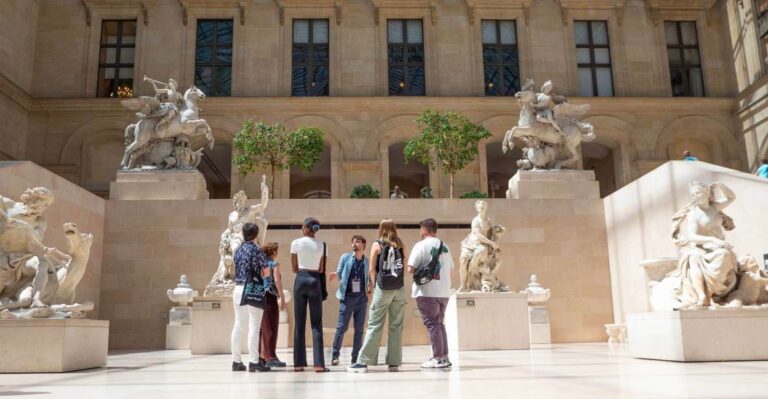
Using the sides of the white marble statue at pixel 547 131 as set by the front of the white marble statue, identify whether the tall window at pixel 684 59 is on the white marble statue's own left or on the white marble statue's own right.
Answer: on the white marble statue's own right

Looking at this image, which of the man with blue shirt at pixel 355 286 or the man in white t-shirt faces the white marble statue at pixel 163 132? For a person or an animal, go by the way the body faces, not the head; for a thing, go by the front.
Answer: the man in white t-shirt

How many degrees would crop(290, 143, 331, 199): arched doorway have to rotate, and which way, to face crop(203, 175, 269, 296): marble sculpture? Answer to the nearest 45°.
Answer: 0° — it already faces it

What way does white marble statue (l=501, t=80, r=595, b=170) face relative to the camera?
to the viewer's left

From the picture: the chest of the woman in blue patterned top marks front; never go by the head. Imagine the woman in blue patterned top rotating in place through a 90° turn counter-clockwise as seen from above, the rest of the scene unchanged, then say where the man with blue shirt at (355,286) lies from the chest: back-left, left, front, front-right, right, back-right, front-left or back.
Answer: back-right

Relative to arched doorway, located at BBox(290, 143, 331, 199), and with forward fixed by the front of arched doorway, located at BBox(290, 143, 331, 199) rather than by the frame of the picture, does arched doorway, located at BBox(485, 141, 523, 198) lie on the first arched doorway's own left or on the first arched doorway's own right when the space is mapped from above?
on the first arched doorway's own left

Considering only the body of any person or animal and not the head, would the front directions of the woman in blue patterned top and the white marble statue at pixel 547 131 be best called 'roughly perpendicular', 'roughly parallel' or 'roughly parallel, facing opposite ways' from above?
roughly perpendicular

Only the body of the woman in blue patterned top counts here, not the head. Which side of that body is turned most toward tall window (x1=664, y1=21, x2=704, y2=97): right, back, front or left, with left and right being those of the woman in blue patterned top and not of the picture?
front

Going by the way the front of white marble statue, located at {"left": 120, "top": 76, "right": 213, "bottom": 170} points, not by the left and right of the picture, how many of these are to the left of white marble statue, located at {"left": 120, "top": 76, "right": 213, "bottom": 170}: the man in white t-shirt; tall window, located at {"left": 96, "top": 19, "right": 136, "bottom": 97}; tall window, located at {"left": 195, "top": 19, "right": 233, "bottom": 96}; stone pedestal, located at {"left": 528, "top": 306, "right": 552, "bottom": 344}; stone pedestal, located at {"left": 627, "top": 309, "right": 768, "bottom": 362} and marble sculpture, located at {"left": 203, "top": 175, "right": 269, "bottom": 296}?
2

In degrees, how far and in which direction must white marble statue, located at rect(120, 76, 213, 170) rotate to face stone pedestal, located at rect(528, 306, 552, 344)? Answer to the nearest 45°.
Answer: approximately 45° to its right

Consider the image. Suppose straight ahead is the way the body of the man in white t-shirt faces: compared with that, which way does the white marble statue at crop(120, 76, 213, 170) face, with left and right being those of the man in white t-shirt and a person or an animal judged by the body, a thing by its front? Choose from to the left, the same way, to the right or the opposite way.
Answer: to the right

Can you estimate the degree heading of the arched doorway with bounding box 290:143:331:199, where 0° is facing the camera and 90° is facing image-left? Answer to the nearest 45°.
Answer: approximately 0°

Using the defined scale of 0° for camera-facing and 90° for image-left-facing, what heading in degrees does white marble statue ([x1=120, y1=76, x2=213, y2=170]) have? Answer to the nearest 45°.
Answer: approximately 270°
